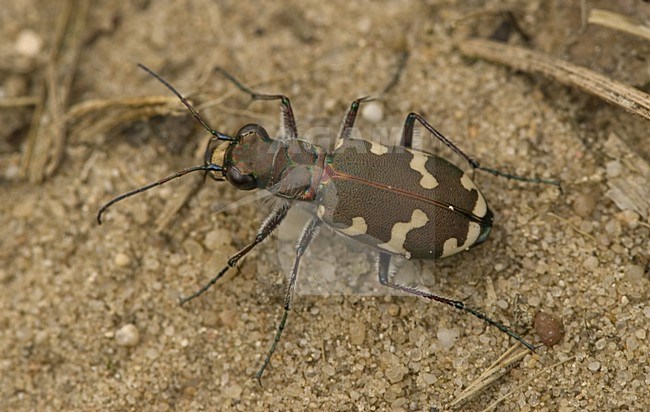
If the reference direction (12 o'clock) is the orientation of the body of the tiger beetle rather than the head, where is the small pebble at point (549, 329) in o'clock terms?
The small pebble is roughly at 7 o'clock from the tiger beetle.

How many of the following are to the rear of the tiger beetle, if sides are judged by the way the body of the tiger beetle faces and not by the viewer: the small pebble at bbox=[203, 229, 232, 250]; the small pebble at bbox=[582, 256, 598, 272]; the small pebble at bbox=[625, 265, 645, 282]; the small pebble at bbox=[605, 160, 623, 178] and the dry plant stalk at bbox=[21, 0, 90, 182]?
3

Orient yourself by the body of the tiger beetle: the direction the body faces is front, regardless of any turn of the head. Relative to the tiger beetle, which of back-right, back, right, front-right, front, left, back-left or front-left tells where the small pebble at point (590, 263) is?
back

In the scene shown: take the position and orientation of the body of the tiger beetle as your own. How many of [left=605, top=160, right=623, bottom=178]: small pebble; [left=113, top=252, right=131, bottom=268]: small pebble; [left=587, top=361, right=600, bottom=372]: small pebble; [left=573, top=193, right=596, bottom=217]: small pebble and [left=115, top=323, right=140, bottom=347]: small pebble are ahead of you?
2

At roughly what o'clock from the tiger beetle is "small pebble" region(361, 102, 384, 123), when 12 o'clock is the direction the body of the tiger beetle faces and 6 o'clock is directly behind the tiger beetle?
The small pebble is roughly at 3 o'clock from the tiger beetle.

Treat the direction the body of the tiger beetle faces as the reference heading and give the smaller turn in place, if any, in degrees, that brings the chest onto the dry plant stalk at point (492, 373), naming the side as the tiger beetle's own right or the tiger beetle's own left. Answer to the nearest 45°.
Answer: approximately 135° to the tiger beetle's own left

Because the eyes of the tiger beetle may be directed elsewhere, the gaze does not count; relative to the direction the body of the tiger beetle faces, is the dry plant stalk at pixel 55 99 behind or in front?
in front

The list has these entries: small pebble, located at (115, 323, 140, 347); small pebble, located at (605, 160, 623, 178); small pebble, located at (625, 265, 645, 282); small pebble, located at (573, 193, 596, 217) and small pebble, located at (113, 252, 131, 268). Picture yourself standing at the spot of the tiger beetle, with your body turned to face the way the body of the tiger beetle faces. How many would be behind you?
3

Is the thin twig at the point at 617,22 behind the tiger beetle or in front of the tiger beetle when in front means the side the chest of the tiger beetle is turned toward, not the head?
behind

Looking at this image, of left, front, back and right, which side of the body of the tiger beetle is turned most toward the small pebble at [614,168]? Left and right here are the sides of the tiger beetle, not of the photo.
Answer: back

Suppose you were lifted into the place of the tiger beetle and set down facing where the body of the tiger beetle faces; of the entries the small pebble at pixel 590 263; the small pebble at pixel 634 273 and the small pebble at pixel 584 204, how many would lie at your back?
3

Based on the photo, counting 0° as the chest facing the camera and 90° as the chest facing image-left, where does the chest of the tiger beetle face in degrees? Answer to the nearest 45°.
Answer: approximately 90°

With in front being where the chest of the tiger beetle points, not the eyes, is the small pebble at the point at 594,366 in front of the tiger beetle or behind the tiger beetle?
behind
